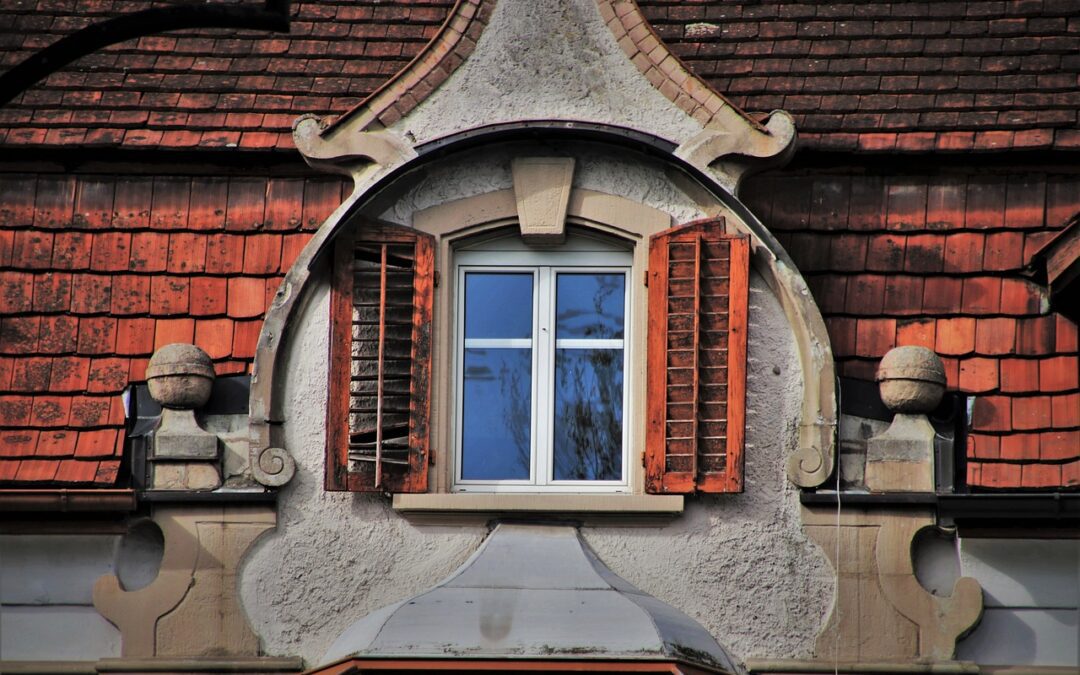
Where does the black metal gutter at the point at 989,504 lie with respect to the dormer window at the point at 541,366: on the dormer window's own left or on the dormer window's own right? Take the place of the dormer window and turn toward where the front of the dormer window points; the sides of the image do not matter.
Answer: on the dormer window's own left

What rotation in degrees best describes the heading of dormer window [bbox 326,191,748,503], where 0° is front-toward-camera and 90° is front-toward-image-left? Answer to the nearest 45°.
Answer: approximately 0°

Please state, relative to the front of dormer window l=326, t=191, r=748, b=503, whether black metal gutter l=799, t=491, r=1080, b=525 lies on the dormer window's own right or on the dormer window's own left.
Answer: on the dormer window's own left
